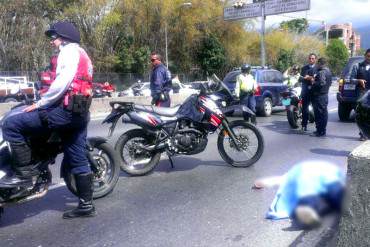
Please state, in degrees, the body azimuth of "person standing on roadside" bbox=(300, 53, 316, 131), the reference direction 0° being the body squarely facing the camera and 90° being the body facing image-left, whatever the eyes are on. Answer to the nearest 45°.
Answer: approximately 0°

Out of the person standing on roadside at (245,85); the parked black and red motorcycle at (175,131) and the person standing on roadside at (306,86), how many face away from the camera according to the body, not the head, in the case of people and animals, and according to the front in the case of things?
1

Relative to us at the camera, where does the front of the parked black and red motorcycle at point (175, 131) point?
facing to the right of the viewer

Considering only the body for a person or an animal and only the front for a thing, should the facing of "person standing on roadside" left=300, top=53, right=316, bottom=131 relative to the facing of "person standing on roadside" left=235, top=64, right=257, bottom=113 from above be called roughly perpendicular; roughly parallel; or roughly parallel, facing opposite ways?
roughly parallel, facing opposite ways

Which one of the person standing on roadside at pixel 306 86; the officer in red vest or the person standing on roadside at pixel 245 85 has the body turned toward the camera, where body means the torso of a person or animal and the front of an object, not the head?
the person standing on roadside at pixel 306 86

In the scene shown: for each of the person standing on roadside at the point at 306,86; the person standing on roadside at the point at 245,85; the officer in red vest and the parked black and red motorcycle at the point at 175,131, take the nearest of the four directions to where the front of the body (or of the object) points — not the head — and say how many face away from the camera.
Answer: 1

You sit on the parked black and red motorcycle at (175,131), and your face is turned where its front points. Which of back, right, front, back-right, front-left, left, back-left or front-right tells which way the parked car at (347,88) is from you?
front-left

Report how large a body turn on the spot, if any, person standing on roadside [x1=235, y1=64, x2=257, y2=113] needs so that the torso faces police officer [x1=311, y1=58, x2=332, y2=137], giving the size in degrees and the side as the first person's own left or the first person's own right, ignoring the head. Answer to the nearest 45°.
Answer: approximately 135° to the first person's own right

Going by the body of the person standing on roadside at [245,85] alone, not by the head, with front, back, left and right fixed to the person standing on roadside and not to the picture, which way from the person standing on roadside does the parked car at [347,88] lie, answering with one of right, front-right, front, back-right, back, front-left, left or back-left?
right

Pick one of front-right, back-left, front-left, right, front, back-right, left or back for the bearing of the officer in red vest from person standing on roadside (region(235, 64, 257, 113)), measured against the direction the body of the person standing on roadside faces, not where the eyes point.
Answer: back
